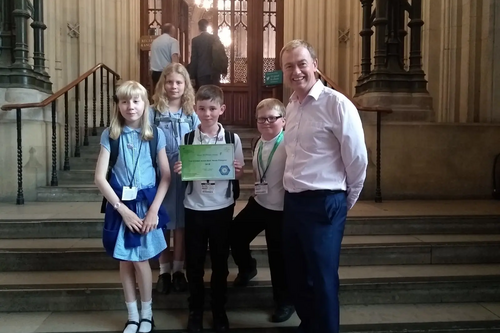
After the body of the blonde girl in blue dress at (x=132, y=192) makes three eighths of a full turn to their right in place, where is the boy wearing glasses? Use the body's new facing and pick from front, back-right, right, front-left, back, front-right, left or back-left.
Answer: back-right

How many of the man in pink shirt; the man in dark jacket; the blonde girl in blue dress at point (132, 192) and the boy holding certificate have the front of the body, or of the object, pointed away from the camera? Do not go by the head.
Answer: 1

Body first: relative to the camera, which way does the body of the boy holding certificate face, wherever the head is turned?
toward the camera

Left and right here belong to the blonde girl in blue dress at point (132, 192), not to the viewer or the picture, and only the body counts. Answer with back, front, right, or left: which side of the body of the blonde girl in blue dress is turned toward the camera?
front

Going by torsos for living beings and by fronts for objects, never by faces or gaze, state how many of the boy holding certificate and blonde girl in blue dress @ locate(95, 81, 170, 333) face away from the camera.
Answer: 0

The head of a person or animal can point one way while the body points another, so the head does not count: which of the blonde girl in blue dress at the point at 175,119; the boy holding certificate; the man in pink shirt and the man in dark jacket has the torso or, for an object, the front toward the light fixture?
the man in dark jacket

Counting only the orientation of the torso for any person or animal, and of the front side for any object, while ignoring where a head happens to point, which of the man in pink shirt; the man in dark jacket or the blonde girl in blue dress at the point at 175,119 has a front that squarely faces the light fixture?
the man in dark jacket

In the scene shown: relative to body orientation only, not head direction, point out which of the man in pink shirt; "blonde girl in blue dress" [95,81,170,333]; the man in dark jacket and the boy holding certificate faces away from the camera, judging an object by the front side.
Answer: the man in dark jacket

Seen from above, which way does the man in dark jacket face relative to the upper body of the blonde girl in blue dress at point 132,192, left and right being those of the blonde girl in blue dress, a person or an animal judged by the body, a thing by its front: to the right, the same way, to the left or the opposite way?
the opposite way

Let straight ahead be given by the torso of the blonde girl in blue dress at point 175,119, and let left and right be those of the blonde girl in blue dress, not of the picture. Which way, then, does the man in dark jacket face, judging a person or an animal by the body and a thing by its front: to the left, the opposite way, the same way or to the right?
the opposite way

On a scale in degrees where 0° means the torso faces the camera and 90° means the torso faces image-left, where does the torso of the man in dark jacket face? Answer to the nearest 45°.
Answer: approximately 180°

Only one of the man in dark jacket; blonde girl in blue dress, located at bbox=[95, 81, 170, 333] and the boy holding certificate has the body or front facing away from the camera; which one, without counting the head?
the man in dark jacket

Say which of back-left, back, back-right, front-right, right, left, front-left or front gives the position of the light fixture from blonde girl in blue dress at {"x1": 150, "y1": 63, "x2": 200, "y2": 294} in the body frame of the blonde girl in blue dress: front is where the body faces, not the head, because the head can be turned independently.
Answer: back

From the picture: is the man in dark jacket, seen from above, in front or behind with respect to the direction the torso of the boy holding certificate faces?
behind

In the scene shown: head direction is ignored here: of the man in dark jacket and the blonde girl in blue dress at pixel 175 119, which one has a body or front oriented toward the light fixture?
the man in dark jacket

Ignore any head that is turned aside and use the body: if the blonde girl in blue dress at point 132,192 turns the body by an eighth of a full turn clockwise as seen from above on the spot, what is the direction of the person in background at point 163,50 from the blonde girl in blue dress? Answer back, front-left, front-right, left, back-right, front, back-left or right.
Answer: back-right
